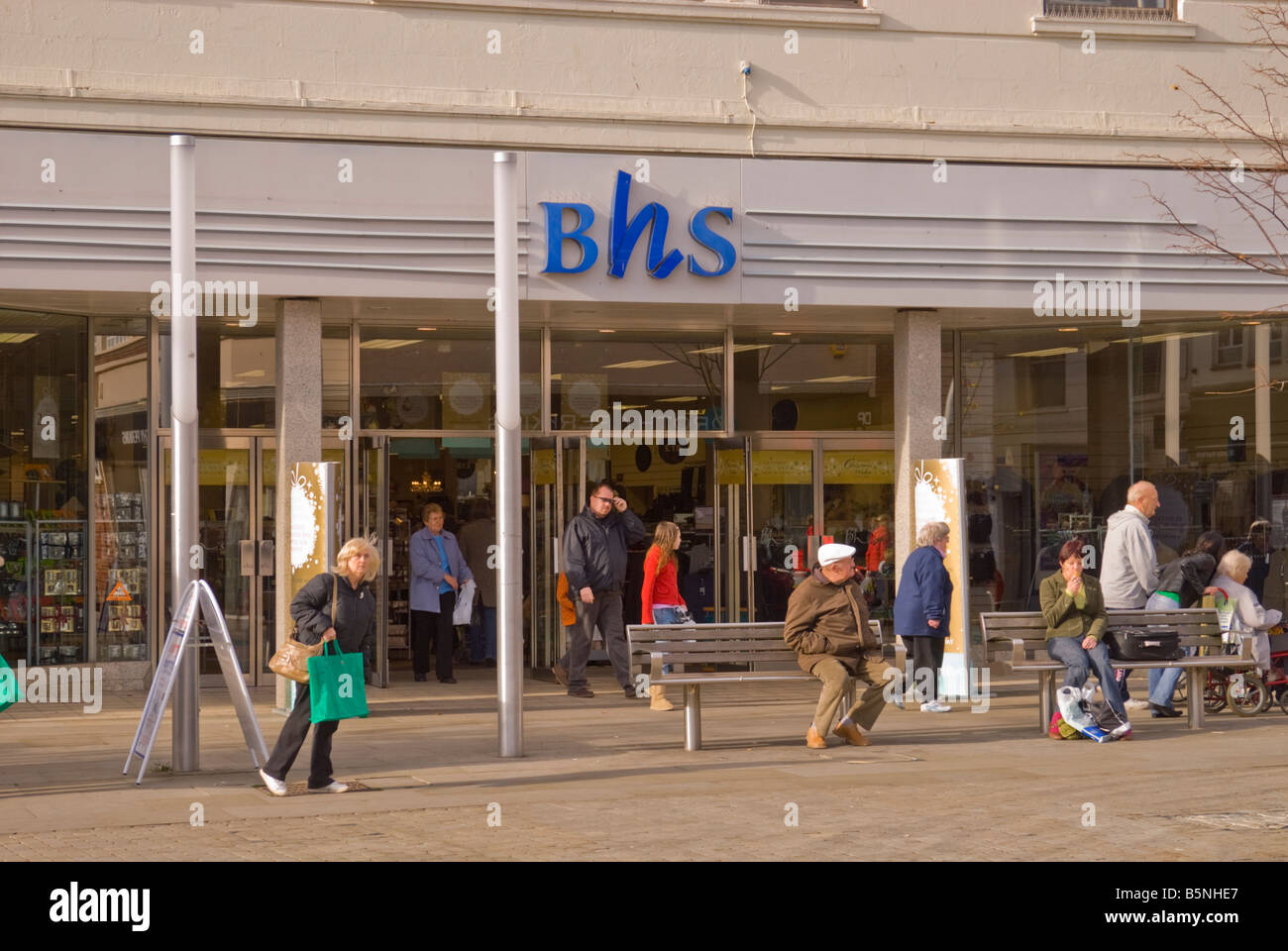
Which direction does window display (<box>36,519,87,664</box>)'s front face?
toward the camera

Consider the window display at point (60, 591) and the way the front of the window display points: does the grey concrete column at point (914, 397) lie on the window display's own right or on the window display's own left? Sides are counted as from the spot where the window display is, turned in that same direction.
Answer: on the window display's own left

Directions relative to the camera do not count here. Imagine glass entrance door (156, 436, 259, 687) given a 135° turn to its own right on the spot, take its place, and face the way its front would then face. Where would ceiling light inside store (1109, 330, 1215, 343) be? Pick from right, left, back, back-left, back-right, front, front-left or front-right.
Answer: back-right

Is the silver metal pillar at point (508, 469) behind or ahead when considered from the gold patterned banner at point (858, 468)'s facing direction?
ahead

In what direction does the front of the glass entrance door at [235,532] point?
toward the camera

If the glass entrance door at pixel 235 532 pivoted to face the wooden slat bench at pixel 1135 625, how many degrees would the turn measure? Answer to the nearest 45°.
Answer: approximately 45° to its left

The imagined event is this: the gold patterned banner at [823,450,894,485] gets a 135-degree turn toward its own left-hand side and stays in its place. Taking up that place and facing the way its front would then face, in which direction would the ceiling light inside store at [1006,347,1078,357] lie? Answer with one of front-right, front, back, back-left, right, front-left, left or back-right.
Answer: front-right

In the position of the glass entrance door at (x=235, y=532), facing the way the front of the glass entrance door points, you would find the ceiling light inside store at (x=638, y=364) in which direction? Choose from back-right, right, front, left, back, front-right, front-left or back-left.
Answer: left

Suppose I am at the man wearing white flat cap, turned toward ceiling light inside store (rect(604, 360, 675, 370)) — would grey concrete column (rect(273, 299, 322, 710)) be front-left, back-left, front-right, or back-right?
front-left

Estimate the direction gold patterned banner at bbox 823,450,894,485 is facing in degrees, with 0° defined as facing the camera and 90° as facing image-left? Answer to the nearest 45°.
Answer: approximately 0°

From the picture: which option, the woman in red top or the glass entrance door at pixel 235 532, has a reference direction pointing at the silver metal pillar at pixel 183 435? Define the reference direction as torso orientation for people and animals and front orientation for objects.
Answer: the glass entrance door

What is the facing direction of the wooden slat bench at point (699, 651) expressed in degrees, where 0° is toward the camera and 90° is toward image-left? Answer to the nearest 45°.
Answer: approximately 0°

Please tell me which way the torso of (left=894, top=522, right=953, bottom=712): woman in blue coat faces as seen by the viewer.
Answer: to the viewer's right

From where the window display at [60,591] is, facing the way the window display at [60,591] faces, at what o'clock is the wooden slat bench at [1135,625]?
The wooden slat bench is roughly at 10 o'clock from the window display.

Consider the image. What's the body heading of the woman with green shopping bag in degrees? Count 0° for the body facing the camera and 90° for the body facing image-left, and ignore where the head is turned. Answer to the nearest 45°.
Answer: approximately 315°

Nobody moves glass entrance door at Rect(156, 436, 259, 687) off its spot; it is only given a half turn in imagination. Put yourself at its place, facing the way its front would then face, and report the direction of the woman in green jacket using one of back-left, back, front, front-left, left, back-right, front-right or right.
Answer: back-right

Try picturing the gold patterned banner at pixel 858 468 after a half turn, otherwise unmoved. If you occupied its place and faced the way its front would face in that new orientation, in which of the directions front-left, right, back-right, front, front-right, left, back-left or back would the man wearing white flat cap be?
back

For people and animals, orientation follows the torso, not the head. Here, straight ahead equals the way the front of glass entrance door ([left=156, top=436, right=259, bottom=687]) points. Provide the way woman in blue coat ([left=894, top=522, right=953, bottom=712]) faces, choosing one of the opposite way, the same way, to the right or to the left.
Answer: to the left
